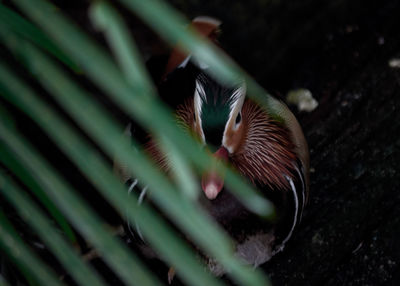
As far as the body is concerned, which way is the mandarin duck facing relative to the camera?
toward the camera

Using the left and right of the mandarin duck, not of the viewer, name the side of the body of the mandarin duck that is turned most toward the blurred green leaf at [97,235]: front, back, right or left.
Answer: front

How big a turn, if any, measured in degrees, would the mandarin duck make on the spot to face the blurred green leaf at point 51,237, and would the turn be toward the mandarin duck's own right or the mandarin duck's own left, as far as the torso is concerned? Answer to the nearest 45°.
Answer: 0° — it already faces it
